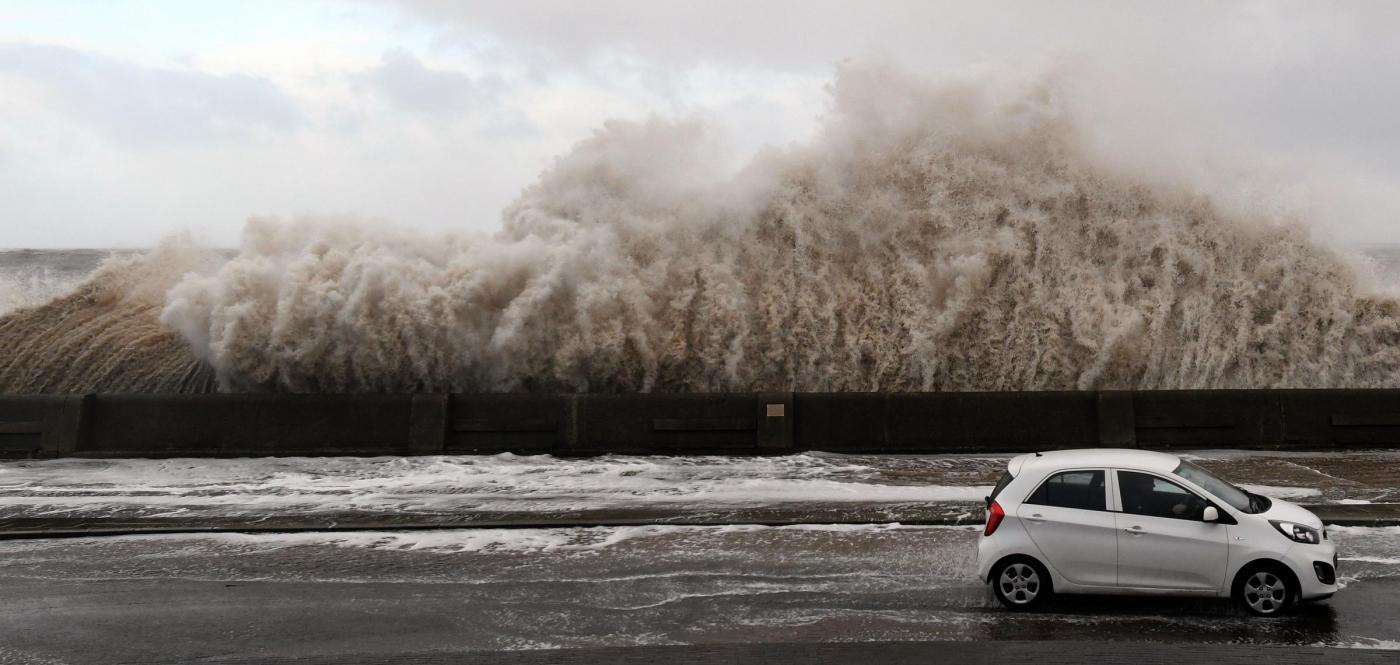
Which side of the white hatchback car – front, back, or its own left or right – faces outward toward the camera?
right
